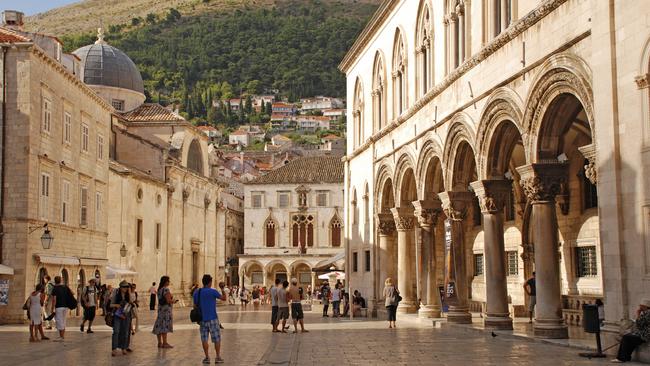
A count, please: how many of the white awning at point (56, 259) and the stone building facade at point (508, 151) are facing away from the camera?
0

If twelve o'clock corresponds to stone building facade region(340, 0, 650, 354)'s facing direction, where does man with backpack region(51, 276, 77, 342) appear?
The man with backpack is roughly at 1 o'clock from the stone building facade.

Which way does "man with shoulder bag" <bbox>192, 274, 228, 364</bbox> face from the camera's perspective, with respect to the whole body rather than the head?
away from the camera

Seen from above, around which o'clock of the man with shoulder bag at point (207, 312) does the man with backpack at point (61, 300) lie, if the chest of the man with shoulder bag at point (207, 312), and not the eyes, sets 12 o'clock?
the man with backpack at point (61, 300) is roughly at 11 o'clock from the man with shoulder bag at point (207, 312).

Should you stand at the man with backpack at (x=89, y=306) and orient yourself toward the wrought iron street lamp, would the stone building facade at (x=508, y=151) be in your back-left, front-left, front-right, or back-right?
back-right

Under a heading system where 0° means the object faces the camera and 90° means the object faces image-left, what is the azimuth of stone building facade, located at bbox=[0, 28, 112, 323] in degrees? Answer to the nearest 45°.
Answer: approximately 315°

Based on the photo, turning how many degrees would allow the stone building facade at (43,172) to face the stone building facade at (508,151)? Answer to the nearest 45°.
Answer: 0° — it already faces it

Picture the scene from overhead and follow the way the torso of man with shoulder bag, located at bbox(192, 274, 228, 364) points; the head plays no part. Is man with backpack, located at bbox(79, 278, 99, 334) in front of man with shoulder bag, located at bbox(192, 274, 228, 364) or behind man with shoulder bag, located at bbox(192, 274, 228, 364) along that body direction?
in front

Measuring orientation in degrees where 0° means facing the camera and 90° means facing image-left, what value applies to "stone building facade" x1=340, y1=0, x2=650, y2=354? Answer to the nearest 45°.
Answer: approximately 45°
